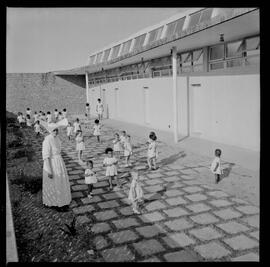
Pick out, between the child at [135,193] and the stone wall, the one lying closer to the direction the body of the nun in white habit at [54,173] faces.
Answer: the child

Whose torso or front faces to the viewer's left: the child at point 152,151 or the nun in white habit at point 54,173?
the child

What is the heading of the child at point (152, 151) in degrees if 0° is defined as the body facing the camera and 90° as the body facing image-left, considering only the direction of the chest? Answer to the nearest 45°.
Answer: approximately 90°

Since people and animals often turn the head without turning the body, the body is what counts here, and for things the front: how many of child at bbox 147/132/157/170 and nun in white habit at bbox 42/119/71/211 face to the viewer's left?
1

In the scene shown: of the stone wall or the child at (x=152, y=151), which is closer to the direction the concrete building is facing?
the child
